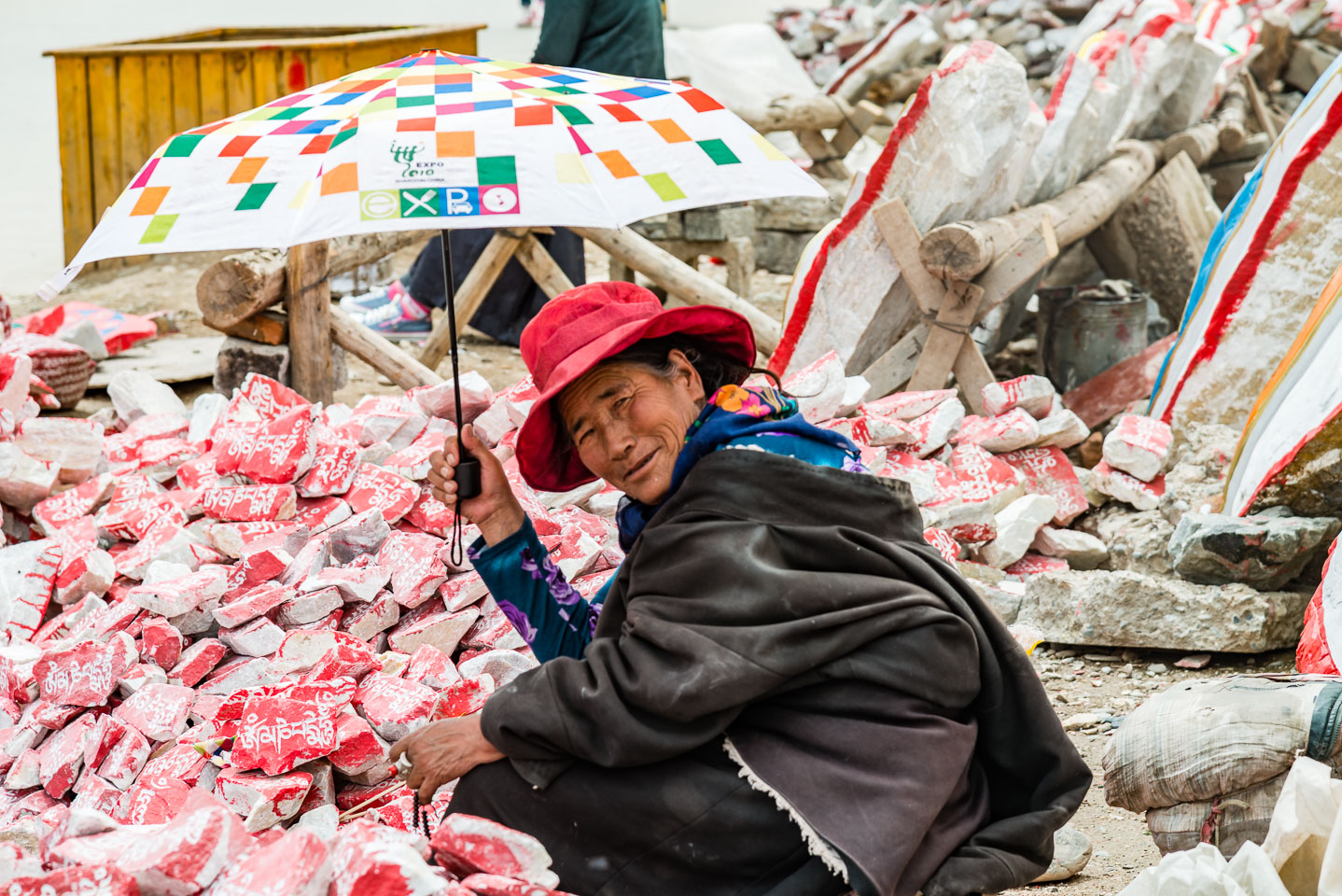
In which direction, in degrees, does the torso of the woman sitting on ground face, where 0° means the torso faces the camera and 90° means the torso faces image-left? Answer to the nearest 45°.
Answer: approximately 90°

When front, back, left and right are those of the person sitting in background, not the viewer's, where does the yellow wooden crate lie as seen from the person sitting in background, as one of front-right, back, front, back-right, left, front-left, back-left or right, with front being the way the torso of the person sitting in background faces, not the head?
front-right

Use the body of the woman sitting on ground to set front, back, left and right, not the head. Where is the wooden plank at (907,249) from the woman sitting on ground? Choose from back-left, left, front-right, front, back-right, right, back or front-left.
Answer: right

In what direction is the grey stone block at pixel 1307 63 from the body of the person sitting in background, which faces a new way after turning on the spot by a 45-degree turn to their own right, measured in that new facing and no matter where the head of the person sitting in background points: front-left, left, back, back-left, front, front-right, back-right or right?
right

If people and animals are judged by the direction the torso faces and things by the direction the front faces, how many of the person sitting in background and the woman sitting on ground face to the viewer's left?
2

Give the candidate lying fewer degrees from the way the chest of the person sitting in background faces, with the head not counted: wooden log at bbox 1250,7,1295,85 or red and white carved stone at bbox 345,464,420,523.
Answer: the red and white carved stone

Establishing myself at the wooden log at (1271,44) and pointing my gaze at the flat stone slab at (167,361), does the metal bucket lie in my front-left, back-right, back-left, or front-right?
front-left

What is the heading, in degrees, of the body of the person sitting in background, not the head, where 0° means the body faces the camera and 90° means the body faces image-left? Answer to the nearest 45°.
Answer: approximately 90°

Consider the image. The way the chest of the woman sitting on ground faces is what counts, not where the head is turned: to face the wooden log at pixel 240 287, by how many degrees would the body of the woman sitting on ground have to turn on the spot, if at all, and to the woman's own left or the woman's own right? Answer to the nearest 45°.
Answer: approximately 45° to the woman's own right

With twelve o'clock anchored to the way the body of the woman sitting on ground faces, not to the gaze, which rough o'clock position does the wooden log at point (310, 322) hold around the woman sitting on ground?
The wooden log is roughly at 2 o'clock from the woman sitting on ground.
